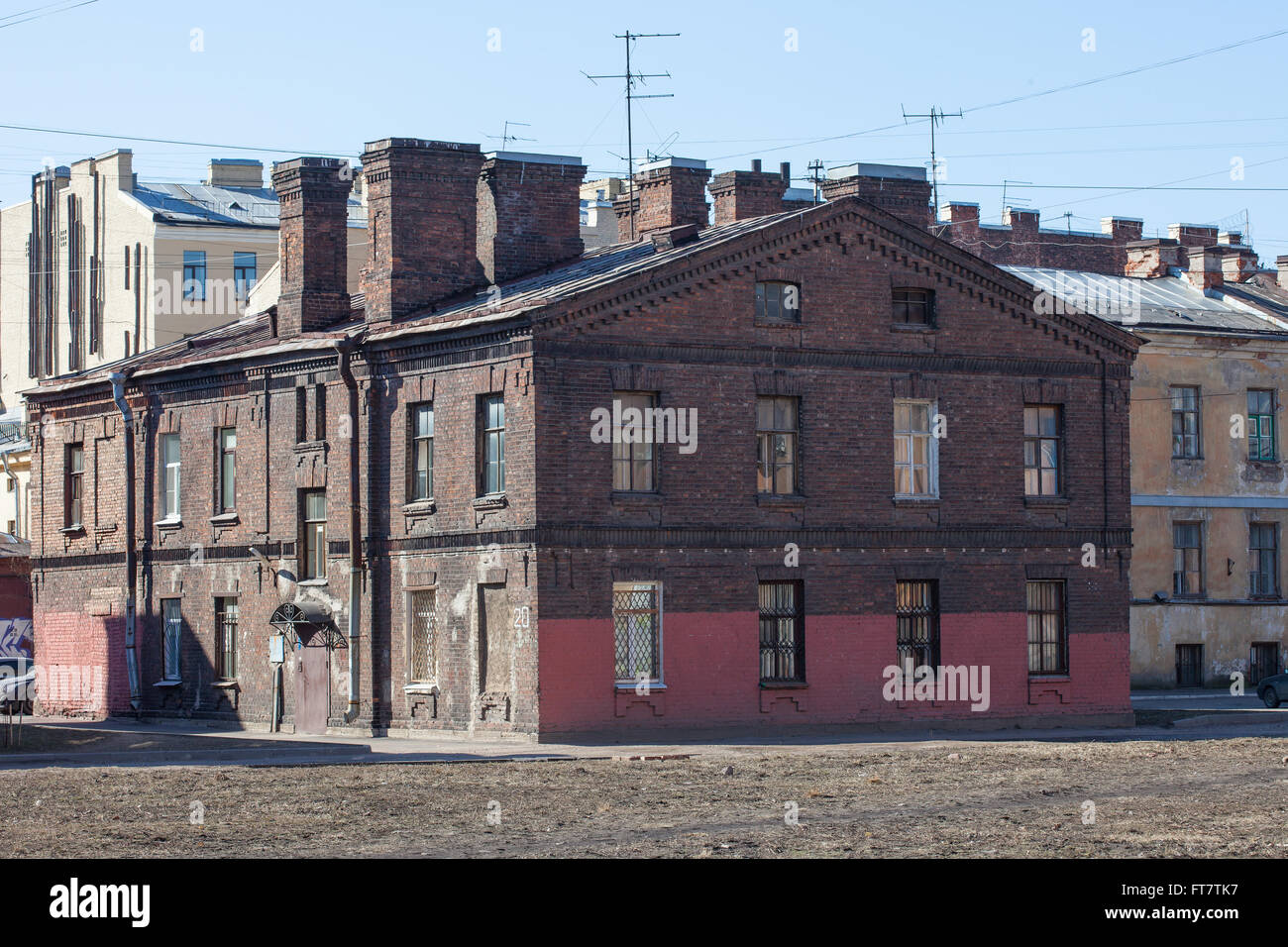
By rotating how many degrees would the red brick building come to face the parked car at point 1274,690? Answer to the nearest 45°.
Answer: approximately 180°

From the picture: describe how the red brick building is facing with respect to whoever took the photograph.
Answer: facing the viewer and to the left of the viewer

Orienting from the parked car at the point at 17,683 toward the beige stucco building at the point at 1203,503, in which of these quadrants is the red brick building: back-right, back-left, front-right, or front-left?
front-right

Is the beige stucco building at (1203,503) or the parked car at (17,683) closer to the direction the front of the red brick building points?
the parked car

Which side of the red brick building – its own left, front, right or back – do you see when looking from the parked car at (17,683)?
right

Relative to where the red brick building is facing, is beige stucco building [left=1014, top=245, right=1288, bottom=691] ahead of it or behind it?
behind
